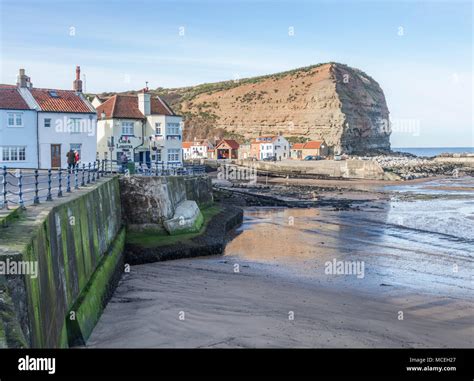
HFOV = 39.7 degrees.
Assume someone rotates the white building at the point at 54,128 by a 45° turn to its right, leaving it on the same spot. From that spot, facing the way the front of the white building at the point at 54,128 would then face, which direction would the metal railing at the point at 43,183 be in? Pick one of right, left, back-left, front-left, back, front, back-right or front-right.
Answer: front

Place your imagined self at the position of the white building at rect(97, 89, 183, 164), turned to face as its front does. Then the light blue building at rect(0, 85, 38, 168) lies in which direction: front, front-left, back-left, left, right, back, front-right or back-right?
front-right

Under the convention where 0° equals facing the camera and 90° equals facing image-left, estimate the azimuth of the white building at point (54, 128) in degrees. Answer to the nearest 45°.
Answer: approximately 315°

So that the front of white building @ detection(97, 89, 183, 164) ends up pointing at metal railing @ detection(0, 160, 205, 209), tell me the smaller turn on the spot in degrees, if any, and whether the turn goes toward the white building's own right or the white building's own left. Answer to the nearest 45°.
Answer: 0° — it already faces it

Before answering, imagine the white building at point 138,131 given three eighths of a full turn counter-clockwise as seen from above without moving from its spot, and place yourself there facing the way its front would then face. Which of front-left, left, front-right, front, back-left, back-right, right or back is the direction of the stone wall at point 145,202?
back-right

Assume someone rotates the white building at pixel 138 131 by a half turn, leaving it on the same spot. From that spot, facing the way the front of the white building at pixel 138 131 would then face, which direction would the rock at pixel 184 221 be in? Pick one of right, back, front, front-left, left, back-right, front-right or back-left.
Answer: back

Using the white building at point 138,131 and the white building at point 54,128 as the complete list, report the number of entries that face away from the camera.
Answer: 0

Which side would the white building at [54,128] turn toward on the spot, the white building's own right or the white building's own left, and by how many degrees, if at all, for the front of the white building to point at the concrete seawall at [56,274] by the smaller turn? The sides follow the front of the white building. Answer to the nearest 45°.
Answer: approximately 45° to the white building's own right

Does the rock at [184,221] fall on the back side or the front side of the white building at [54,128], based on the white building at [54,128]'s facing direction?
on the front side

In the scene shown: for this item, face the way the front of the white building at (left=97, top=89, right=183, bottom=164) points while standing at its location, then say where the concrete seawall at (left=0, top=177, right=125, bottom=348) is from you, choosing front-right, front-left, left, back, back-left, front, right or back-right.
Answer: front

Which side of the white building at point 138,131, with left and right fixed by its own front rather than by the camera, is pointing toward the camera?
front
